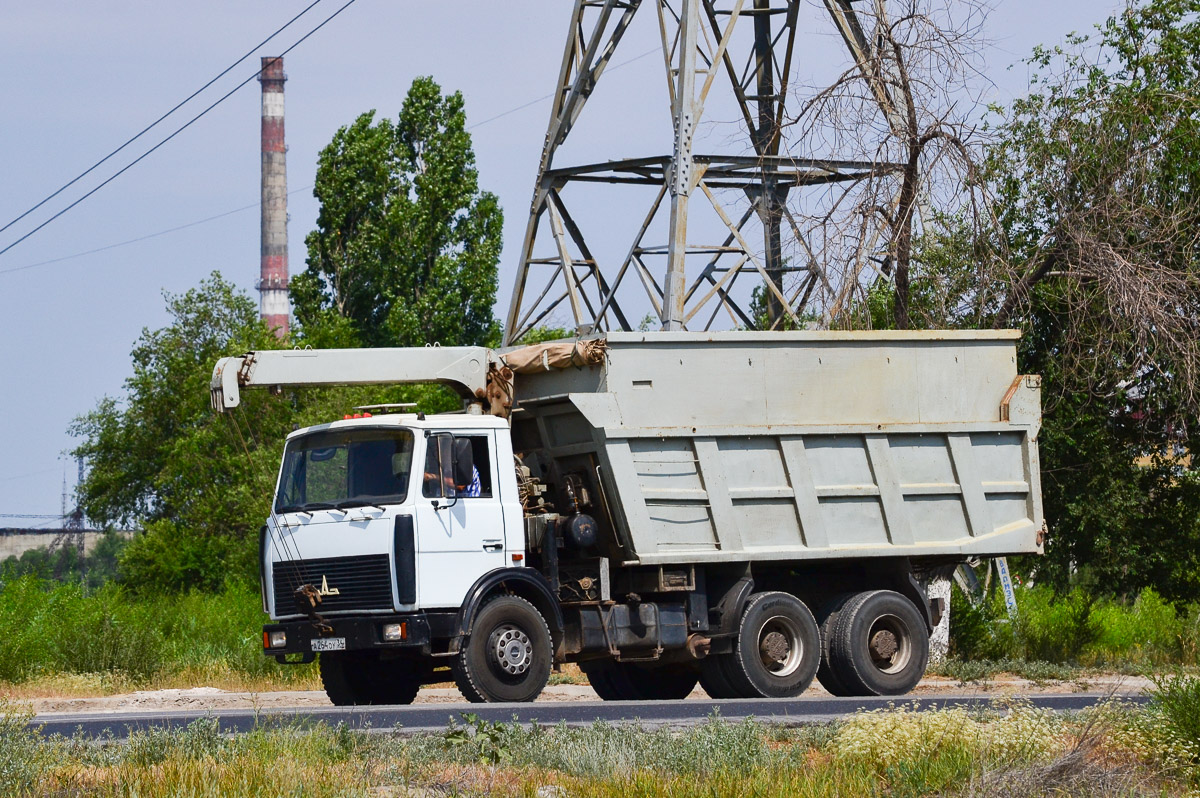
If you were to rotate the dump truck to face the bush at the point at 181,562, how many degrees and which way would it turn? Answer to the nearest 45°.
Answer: approximately 90° to its right

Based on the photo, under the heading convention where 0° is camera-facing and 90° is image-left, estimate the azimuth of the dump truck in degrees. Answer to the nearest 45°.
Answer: approximately 45°

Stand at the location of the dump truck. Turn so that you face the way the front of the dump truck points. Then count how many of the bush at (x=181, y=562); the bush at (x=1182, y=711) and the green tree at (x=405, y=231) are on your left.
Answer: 1

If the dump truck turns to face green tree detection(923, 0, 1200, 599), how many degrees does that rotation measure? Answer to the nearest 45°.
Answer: approximately 180°

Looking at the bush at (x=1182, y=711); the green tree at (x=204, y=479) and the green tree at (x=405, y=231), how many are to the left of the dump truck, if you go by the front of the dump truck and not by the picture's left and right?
1

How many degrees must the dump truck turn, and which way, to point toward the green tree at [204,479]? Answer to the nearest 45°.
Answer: approximately 90° to its right

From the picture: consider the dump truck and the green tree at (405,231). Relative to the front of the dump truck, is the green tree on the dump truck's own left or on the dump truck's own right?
on the dump truck's own right

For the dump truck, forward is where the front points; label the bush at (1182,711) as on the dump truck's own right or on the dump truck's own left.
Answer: on the dump truck's own left
